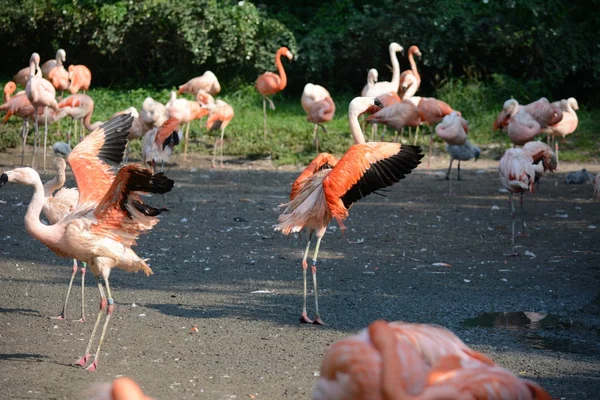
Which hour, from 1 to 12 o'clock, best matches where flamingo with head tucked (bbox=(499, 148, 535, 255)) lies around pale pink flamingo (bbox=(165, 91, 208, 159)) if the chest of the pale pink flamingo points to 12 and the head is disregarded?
The flamingo with head tucked is roughly at 8 o'clock from the pale pink flamingo.

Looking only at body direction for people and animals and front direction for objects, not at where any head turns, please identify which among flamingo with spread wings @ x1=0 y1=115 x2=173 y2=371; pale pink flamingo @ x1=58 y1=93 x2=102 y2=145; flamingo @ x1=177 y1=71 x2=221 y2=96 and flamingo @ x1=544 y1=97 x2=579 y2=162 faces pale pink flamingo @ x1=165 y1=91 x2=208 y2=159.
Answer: pale pink flamingo @ x1=58 y1=93 x2=102 y2=145

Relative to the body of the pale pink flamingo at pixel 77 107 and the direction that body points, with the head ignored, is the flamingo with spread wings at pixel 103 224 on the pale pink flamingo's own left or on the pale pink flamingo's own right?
on the pale pink flamingo's own right

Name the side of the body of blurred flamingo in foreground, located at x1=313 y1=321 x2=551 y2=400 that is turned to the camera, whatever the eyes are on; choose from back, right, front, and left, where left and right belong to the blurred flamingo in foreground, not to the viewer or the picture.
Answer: left

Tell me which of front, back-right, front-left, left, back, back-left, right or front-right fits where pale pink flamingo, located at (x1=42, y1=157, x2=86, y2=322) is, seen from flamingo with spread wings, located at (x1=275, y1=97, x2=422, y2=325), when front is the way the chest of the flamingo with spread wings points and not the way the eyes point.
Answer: back-left

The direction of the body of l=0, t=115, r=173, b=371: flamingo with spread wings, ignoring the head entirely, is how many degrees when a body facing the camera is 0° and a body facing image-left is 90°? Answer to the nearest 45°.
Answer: approximately 90°

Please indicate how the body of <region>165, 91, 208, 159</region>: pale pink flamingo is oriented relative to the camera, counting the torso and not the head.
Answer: to the viewer's left

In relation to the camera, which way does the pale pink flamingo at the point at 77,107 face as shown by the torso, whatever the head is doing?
to the viewer's right
